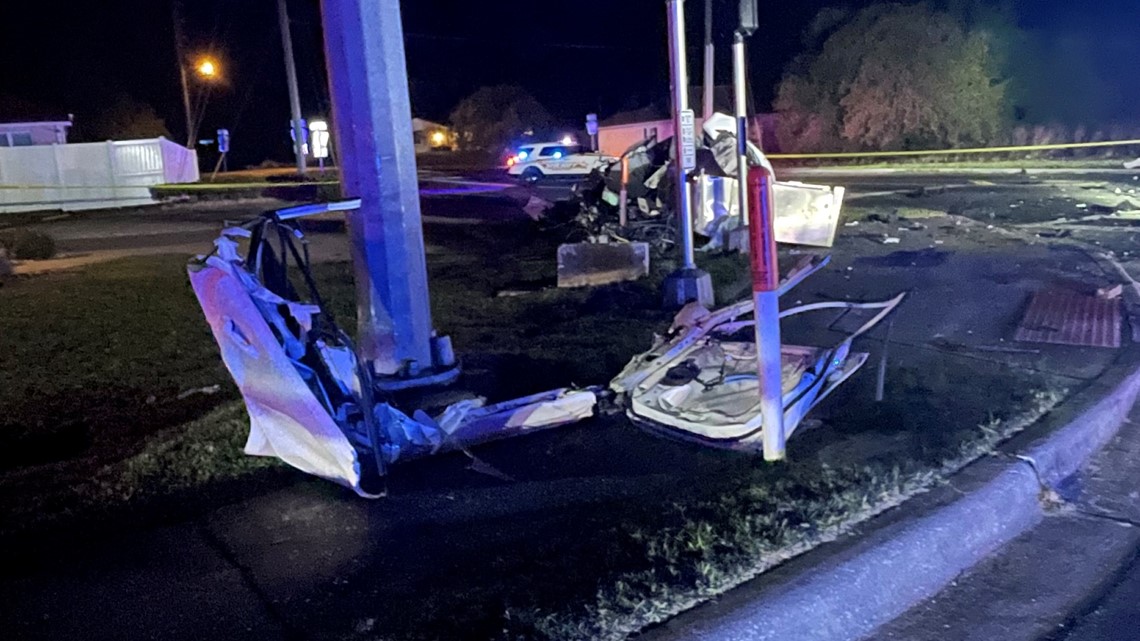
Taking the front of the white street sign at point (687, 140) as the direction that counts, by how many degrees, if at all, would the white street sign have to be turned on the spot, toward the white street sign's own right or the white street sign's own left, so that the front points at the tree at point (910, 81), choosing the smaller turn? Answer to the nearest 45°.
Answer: approximately 180°

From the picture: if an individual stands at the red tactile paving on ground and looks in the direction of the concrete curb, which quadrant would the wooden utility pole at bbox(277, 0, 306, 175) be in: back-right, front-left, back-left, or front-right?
back-right

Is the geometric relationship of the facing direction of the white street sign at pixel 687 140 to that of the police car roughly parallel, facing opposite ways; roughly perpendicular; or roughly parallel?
roughly perpendicular

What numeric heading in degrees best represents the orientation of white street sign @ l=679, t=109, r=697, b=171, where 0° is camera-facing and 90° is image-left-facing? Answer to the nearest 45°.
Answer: approximately 0°

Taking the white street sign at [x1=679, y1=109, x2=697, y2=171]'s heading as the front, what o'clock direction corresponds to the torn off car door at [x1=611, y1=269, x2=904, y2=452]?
The torn off car door is roughly at 12 o'clock from the white street sign.

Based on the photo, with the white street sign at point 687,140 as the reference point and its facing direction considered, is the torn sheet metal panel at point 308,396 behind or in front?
in front
